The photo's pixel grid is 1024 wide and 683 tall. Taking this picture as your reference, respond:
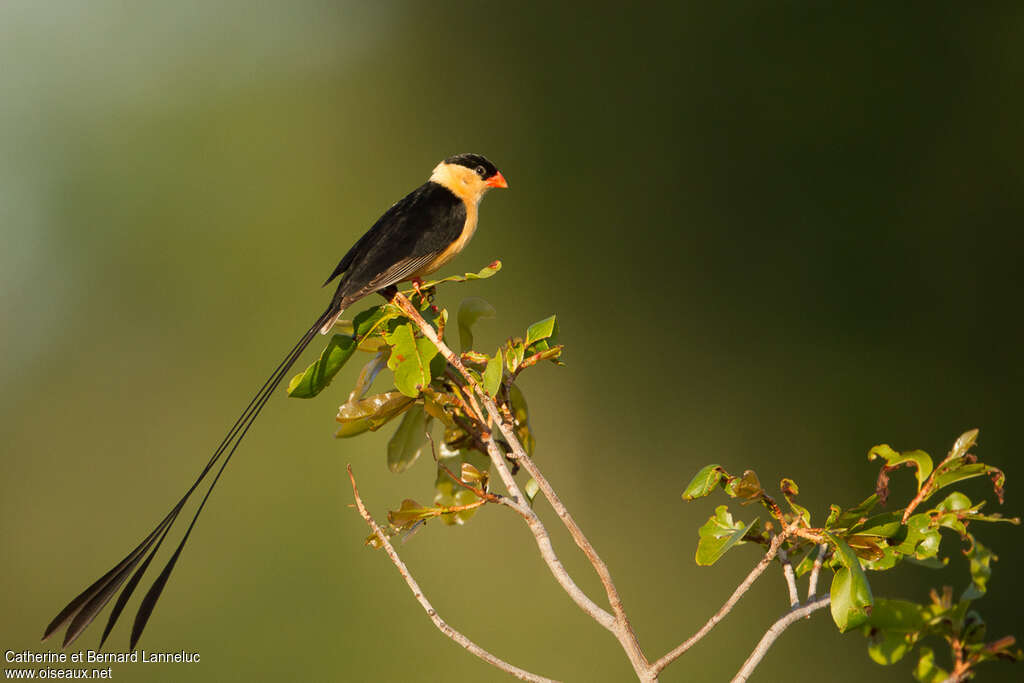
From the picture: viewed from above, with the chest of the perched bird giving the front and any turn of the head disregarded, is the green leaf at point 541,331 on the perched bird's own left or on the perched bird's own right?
on the perched bird's own right

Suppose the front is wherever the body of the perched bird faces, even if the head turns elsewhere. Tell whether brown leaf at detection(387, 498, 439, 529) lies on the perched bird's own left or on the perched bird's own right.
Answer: on the perched bird's own right

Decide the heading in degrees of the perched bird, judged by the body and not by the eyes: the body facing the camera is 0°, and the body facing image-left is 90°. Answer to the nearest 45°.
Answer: approximately 270°
